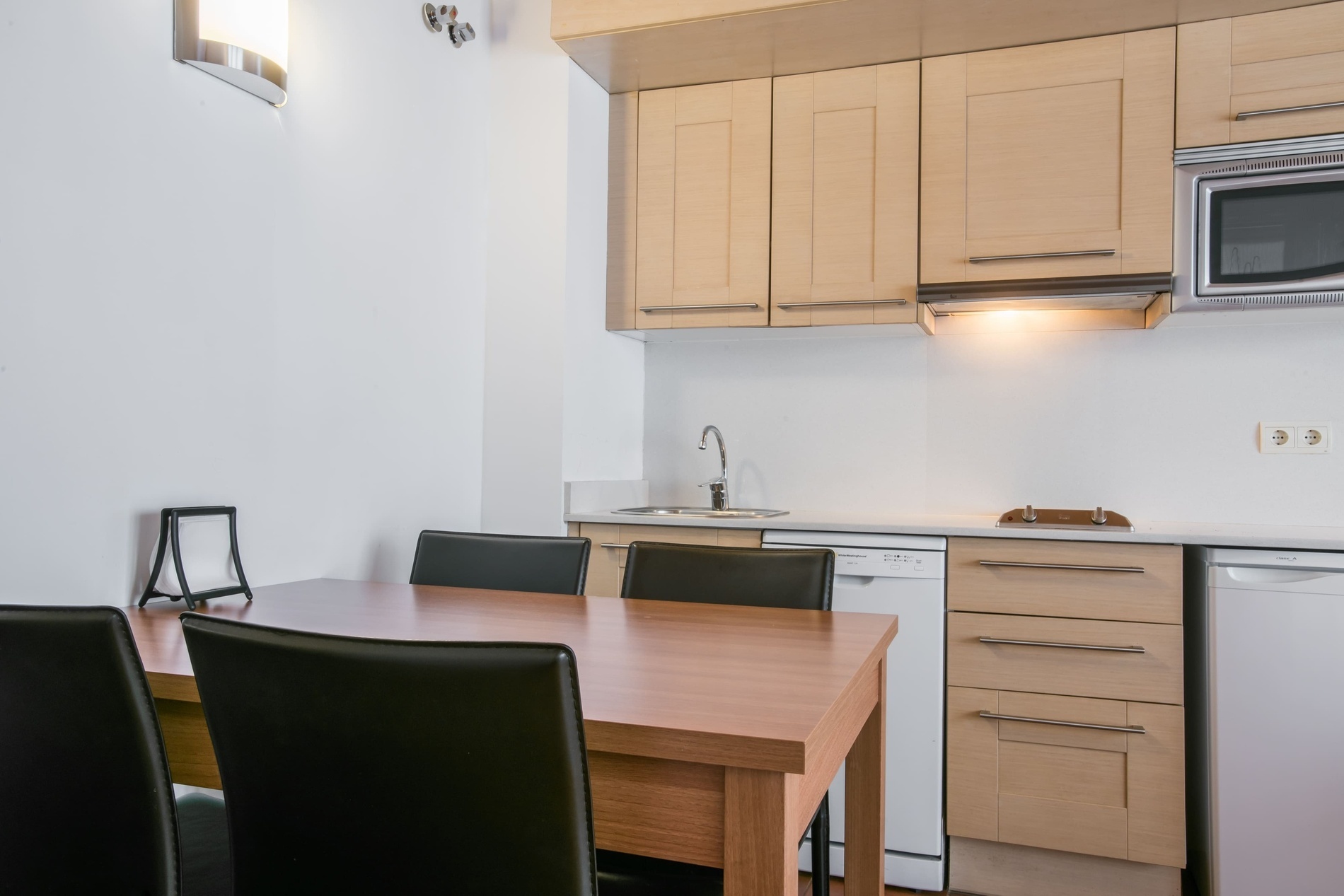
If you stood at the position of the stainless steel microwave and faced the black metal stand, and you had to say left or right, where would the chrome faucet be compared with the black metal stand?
right

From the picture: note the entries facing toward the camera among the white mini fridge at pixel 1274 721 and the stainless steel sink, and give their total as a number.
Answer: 2

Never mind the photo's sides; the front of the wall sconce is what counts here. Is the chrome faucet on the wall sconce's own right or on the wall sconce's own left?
on the wall sconce's own left

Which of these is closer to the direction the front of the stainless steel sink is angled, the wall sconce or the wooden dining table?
the wooden dining table

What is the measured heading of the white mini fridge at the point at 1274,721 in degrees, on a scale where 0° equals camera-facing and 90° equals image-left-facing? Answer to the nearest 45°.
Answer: approximately 0°

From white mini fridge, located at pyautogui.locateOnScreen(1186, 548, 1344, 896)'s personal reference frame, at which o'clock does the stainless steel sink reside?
The stainless steel sink is roughly at 3 o'clock from the white mini fridge.

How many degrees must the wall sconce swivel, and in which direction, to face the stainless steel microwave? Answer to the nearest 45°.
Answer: approximately 45° to its left

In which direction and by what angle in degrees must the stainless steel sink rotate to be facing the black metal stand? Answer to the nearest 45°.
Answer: approximately 45° to its right
